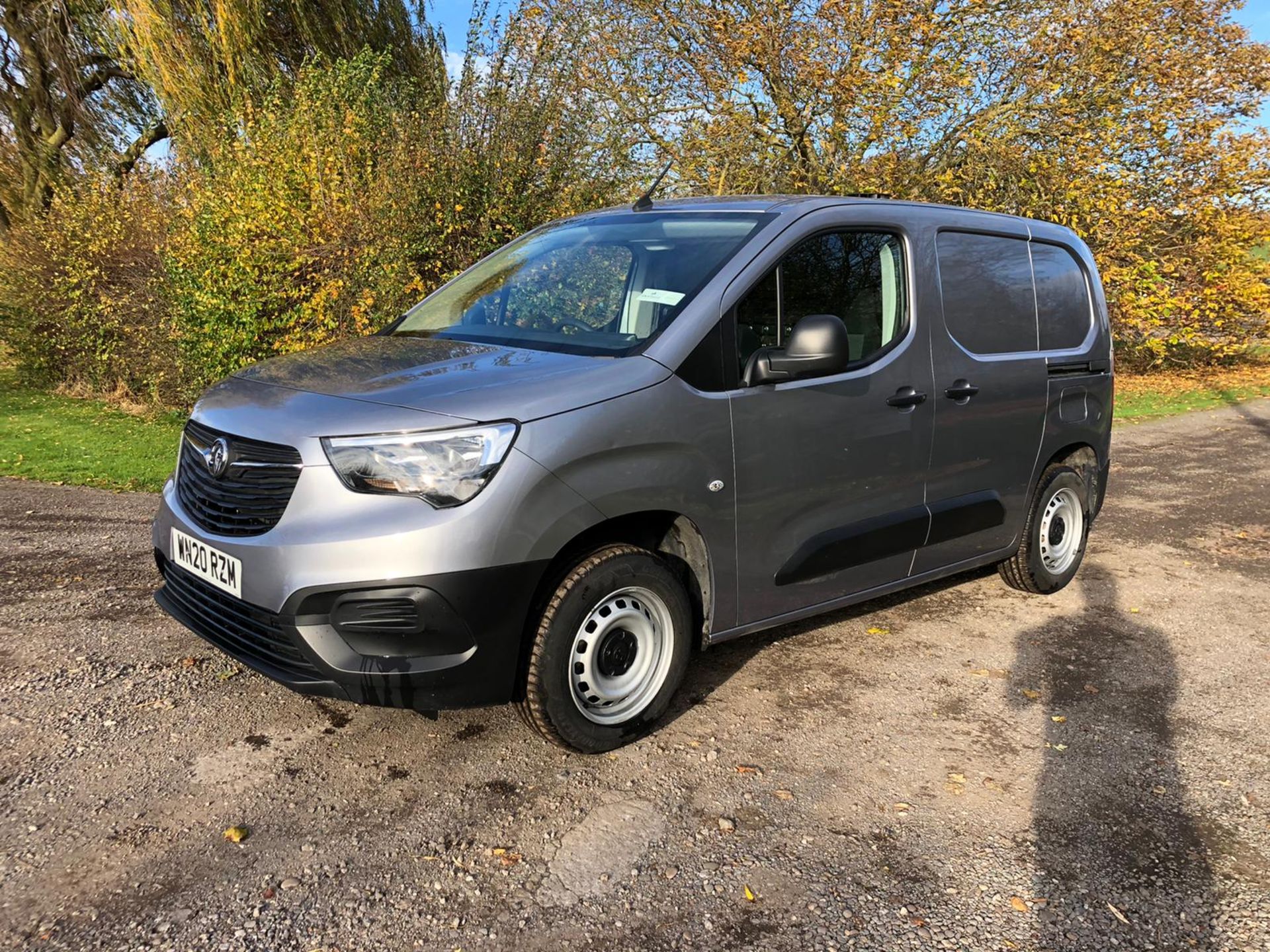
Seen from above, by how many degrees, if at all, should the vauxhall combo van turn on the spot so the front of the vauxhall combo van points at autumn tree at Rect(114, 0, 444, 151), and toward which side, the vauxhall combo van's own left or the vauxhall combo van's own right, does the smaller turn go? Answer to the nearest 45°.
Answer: approximately 90° to the vauxhall combo van's own right

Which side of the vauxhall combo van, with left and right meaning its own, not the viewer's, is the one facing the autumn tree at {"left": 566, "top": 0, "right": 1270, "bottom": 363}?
back

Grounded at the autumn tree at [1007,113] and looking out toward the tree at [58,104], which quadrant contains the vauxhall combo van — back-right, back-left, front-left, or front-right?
front-left

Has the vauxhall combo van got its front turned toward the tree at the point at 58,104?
no

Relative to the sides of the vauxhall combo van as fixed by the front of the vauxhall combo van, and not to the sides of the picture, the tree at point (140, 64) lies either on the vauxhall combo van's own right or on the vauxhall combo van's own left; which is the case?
on the vauxhall combo van's own right
